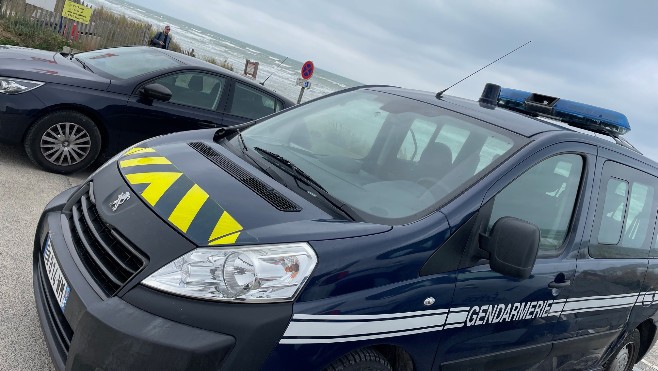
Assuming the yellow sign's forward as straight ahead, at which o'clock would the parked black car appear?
The parked black car is roughly at 12 o'clock from the yellow sign.

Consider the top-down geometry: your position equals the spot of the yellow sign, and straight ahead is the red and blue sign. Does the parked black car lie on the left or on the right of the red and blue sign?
right

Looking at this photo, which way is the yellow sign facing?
toward the camera

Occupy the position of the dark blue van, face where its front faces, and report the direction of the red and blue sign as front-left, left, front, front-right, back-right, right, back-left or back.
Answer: back-right

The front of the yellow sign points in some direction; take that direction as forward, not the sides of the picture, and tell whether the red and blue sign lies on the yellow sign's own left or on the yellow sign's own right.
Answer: on the yellow sign's own left

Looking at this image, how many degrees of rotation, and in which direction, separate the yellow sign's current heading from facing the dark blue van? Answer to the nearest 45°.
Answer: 0° — it already faces it

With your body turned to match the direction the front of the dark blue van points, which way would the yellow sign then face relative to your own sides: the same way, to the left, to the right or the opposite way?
to the left

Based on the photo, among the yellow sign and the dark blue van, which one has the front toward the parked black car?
the yellow sign

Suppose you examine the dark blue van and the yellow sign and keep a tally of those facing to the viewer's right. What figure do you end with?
0

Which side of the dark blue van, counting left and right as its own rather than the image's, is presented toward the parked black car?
right

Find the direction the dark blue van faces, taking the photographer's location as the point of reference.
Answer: facing the viewer and to the left of the viewer

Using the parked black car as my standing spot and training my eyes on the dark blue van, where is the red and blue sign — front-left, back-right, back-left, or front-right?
back-left

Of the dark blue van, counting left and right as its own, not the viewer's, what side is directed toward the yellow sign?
right
